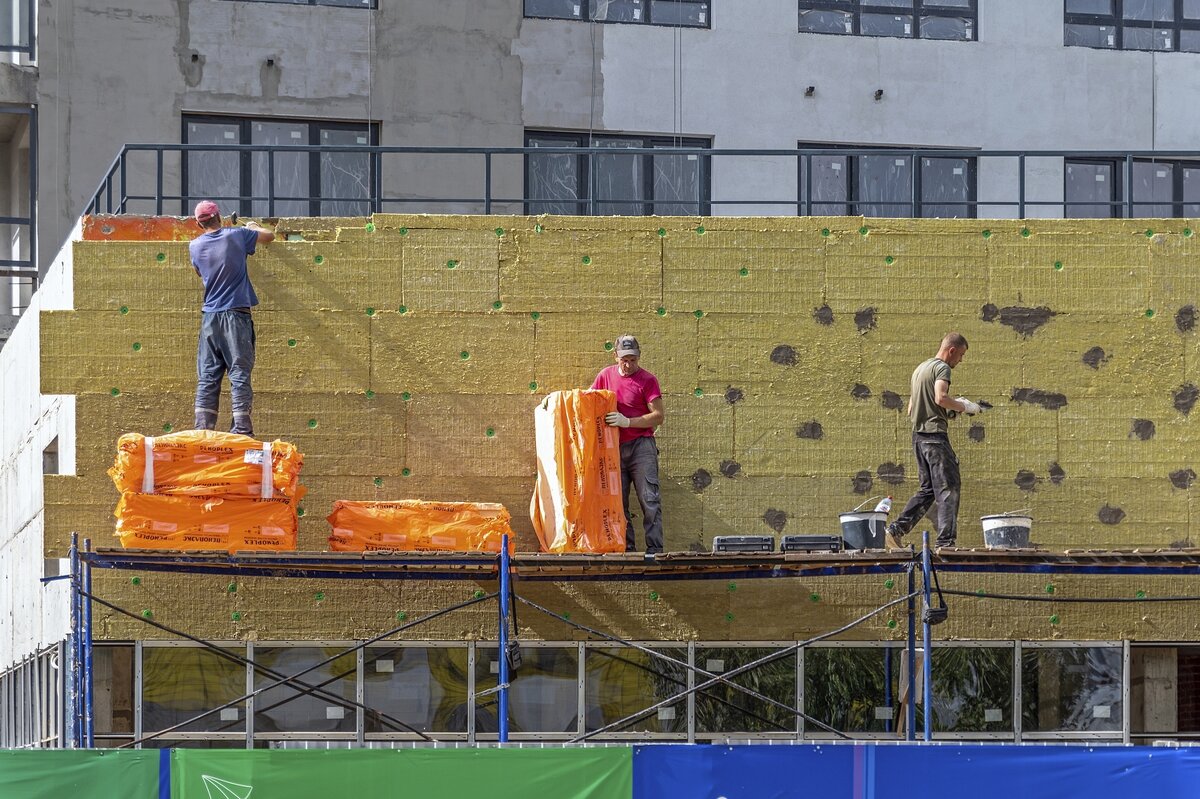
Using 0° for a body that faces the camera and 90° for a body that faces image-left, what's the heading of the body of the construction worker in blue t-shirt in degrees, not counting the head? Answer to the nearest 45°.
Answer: approximately 180°

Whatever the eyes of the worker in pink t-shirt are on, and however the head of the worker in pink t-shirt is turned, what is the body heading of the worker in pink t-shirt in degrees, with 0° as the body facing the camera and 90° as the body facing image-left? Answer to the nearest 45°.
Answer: approximately 0°

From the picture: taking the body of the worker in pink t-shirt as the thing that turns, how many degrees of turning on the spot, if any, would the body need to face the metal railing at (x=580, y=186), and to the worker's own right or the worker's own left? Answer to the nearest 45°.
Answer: approximately 180°

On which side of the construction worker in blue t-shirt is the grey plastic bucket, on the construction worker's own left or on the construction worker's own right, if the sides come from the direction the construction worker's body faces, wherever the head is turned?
on the construction worker's own right

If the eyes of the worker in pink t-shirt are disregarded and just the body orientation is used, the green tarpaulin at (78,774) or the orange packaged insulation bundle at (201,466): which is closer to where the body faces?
the green tarpaulin

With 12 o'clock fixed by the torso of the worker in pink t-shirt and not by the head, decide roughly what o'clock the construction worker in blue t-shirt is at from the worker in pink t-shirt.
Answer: The construction worker in blue t-shirt is roughly at 3 o'clock from the worker in pink t-shirt.

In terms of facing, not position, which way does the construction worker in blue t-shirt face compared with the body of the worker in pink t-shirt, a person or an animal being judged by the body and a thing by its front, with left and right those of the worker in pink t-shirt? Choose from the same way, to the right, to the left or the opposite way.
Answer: the opposite way

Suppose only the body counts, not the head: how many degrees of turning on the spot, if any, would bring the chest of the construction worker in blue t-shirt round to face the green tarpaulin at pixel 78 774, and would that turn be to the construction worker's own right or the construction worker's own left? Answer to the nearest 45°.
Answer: approximately 180°

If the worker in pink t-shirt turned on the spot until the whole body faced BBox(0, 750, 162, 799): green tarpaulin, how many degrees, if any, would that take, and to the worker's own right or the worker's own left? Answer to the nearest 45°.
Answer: approximately 45° to the worker's own right

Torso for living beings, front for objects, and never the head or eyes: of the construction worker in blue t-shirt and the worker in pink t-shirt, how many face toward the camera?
1

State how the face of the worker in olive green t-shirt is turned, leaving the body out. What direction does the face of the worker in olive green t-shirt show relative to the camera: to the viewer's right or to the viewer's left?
to the viewer's right

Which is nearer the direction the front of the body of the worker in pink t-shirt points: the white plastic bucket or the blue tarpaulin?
the blue tarpaulin

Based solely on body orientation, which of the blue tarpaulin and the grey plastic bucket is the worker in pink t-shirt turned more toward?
the blue tarpaulin
